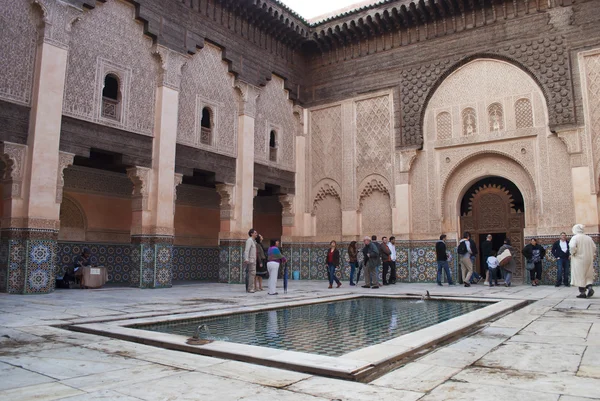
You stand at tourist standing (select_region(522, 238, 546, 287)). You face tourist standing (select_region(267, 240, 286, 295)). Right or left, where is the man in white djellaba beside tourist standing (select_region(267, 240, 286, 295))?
left

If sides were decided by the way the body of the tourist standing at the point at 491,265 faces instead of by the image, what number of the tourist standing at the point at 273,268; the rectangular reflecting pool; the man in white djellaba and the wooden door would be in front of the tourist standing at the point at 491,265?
1
